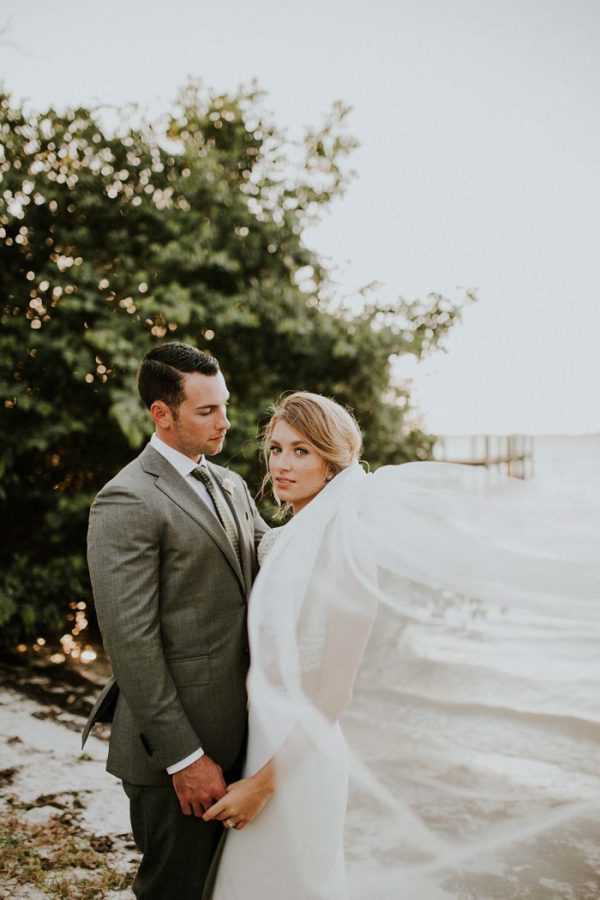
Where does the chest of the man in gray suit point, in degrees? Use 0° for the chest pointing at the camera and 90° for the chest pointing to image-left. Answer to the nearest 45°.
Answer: approximately 315°

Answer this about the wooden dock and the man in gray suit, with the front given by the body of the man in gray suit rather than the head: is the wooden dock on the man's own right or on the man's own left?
on the man's own left

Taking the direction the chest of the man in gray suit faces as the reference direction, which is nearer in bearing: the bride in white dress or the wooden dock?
the bride in white dress

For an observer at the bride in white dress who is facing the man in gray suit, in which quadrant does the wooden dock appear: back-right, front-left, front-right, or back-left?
back-right

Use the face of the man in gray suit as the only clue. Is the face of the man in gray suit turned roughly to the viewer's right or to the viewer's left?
to the viewer's right

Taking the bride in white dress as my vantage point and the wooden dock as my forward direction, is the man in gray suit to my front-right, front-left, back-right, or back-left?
back-left

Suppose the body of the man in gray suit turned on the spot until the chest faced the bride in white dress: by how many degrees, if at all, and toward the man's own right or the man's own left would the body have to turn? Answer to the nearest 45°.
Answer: approximately 45° to the man's own left
